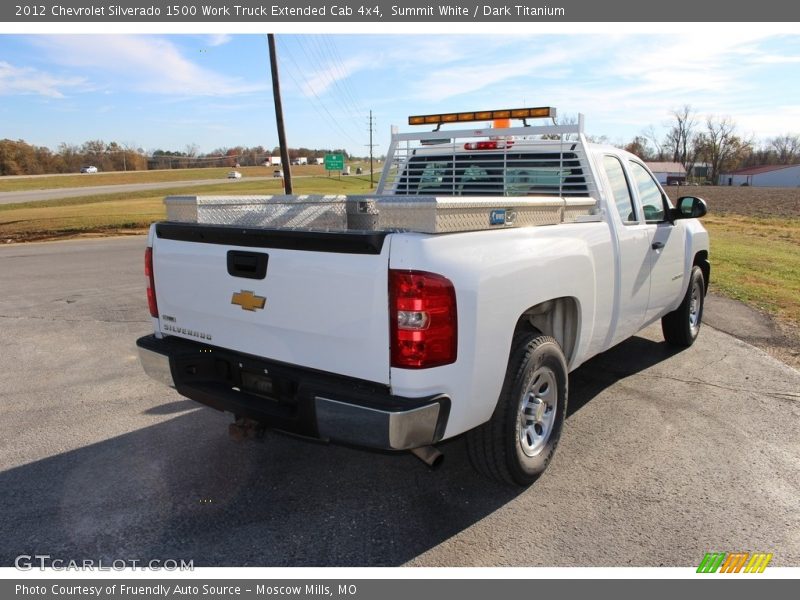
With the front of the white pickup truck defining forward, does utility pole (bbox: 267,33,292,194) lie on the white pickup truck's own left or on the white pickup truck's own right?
on the white pickup truck's own left

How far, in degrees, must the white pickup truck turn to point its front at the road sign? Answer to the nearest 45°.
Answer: approximately 45° to its left

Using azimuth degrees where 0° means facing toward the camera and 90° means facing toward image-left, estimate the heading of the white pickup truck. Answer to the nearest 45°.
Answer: approximately 225°
